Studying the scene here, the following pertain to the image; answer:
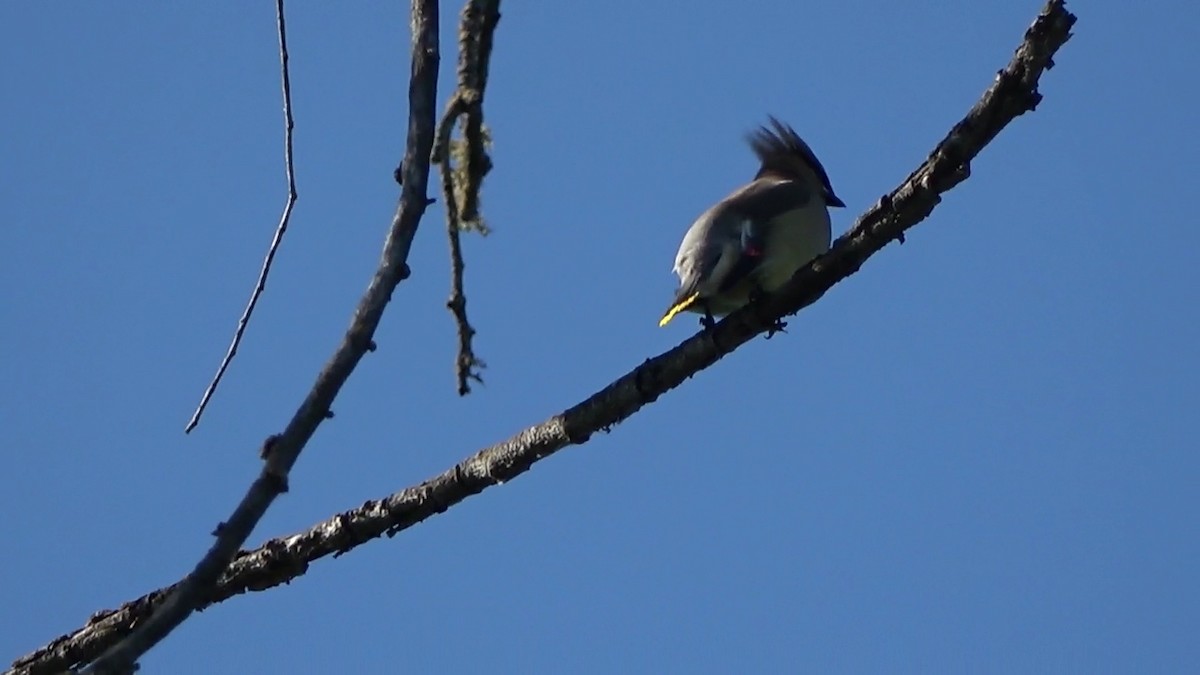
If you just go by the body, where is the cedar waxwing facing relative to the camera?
to the viewer's right
